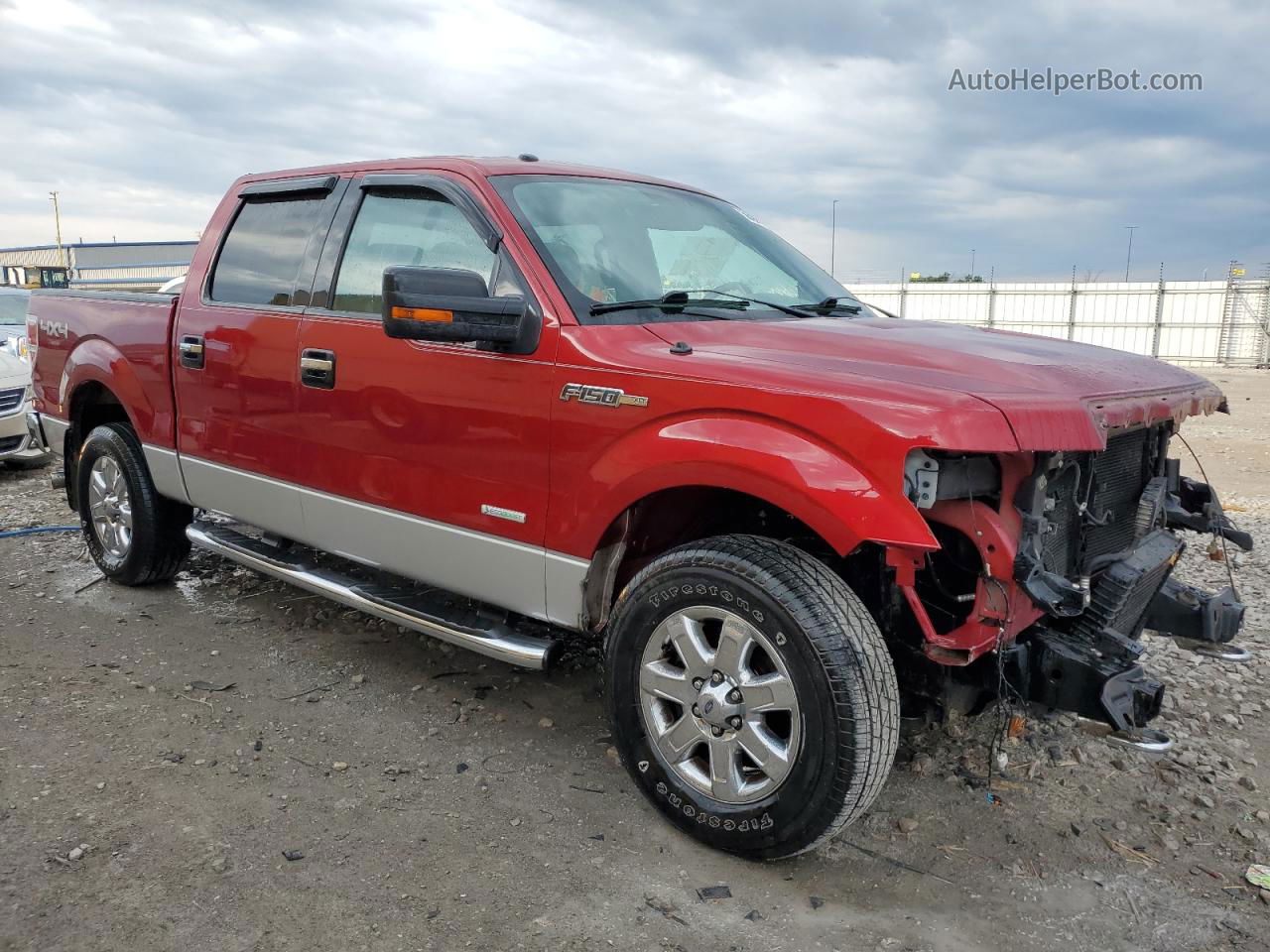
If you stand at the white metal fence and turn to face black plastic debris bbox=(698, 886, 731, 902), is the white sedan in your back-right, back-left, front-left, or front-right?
front-right

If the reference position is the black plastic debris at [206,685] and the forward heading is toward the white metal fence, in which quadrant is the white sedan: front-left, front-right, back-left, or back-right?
front-left

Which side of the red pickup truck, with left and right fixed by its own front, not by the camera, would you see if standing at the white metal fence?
left

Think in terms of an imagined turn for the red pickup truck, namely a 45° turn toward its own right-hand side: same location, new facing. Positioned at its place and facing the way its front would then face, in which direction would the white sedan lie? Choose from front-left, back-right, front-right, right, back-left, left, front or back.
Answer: back-right

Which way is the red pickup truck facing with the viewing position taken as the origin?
facing the viewer and to the right of the viewer

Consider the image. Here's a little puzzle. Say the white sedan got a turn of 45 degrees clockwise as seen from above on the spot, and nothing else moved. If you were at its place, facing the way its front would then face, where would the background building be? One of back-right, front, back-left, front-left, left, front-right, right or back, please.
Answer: back

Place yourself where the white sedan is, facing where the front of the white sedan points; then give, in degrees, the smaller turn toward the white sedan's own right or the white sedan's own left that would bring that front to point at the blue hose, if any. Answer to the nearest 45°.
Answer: approximately 45° to the white sedan's own right

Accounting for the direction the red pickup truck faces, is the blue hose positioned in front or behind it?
behind

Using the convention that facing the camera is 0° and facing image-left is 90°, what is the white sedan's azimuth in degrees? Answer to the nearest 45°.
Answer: approximately 315°
